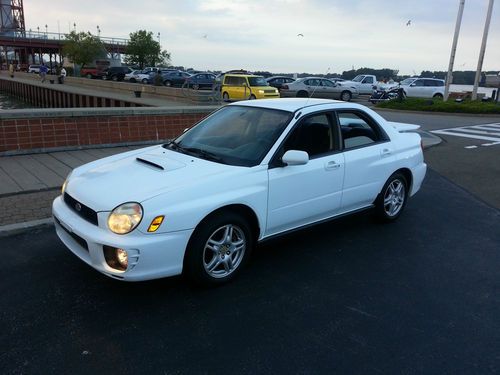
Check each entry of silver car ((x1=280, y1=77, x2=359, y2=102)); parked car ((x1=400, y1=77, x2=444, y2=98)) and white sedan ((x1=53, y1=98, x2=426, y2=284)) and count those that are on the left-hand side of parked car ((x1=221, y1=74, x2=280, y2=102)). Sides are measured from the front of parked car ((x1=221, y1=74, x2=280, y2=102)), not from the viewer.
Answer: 2

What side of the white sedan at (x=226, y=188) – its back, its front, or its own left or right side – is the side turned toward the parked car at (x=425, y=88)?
back

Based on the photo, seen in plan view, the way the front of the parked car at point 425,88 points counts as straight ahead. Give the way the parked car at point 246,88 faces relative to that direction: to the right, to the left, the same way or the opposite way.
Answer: the opposite way

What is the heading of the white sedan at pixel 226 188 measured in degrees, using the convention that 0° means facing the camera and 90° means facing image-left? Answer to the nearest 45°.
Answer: approximately 45°

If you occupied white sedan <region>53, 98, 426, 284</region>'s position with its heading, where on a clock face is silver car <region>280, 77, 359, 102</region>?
The silver car is roughly at 5 o'clock from the white sedan.

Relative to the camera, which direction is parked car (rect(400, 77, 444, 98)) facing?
to the viewer's left

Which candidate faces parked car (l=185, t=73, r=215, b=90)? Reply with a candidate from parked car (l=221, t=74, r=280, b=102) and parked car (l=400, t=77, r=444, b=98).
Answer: parked car (l=400, t=77, r=444, b=98)
